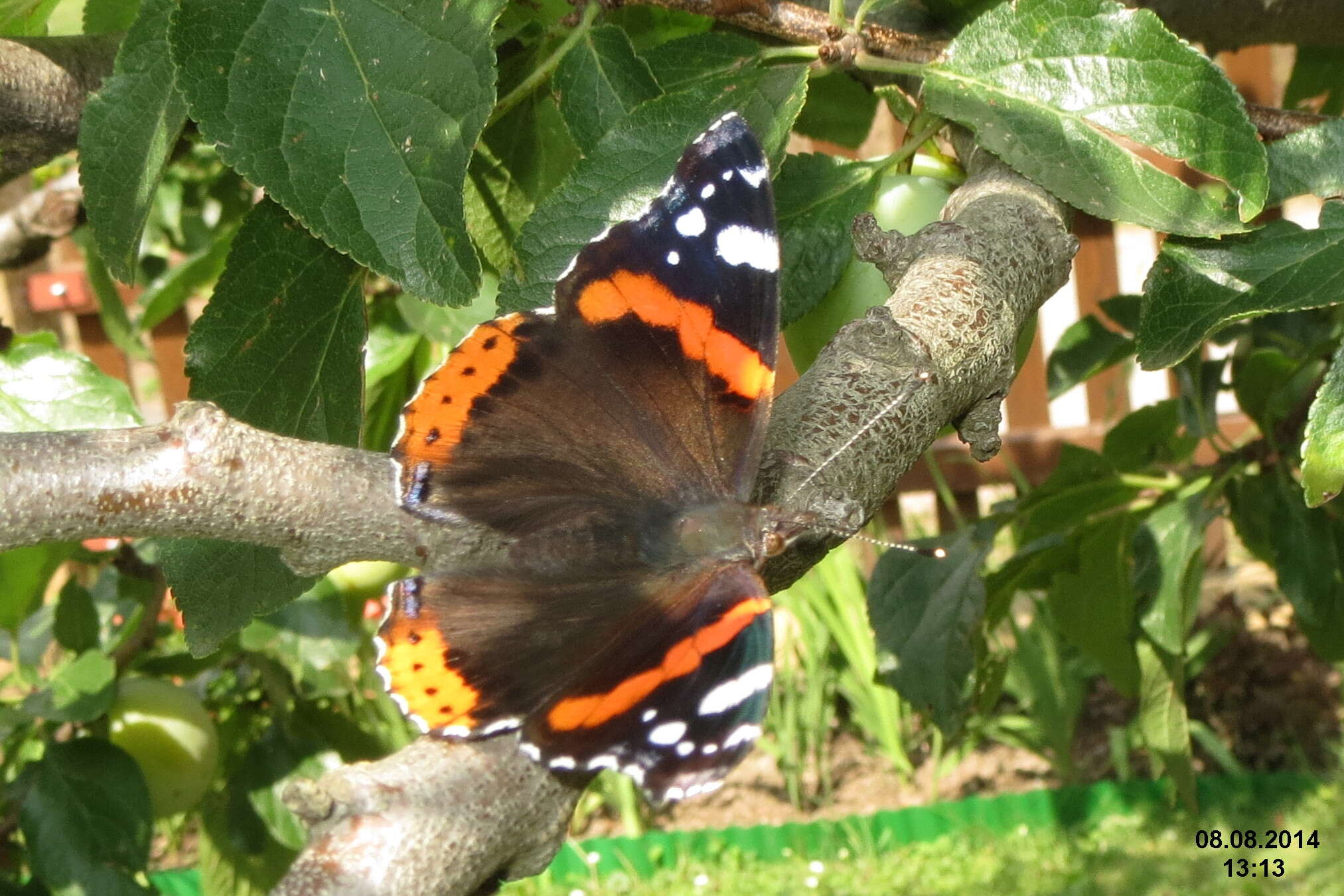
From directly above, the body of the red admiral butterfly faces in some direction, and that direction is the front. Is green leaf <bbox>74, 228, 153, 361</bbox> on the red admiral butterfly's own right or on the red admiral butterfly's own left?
on the red admiral butterfly's own left

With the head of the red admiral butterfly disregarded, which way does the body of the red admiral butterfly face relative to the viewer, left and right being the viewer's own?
facing to the right of the viewer
